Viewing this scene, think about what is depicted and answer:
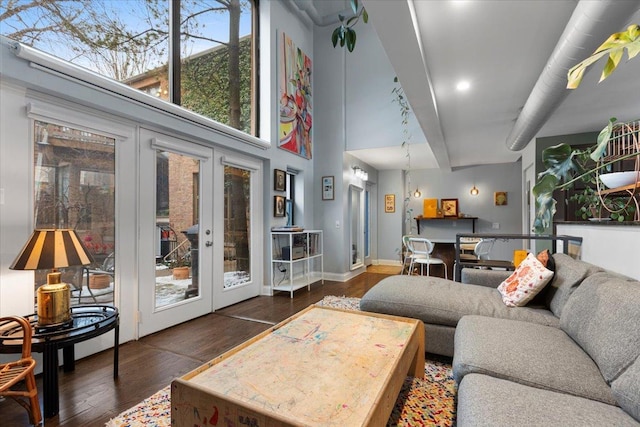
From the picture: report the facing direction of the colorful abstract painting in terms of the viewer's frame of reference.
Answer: facing the viewer and to the right of the viewer

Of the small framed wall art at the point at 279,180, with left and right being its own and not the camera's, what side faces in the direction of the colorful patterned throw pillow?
front

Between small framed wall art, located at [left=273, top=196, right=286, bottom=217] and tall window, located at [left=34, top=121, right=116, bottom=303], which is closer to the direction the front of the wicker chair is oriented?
the small framed wall art

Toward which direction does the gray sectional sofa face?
to the viewer's left

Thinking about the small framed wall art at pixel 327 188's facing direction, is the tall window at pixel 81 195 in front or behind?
in front

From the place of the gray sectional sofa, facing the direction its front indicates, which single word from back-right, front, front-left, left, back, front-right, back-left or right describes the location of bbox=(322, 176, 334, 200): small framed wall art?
front-right

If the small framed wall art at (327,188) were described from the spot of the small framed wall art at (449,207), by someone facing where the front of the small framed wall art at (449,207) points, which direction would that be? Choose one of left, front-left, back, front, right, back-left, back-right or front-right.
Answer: front-right

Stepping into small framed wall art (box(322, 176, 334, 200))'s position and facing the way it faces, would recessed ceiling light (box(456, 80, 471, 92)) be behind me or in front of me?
in front

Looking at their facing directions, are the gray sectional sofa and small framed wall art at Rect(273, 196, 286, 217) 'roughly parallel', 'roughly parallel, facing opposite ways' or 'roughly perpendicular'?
roughly parallel, facing opposite ways

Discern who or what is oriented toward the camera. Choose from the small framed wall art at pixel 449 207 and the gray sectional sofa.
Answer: the small framed wall art

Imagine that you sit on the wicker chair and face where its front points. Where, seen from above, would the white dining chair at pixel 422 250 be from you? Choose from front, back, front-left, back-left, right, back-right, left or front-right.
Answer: front-left

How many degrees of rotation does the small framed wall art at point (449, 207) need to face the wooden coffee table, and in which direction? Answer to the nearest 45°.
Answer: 0° — it already faces it

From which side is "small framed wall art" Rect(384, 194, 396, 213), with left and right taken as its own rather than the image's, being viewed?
front

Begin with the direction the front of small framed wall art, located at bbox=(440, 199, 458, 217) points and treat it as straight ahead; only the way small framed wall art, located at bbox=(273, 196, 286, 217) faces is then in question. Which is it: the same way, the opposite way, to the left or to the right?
to the left

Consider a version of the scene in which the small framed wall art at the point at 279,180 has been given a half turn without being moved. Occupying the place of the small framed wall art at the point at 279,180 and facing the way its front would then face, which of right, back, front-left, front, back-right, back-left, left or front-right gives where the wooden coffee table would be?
back-left

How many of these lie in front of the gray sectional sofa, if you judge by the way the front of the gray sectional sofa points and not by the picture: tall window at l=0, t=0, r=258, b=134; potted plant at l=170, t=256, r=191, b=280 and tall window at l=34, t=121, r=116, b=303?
3

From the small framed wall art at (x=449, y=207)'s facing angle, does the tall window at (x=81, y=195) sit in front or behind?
in front

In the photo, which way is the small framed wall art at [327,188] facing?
toward the camera
